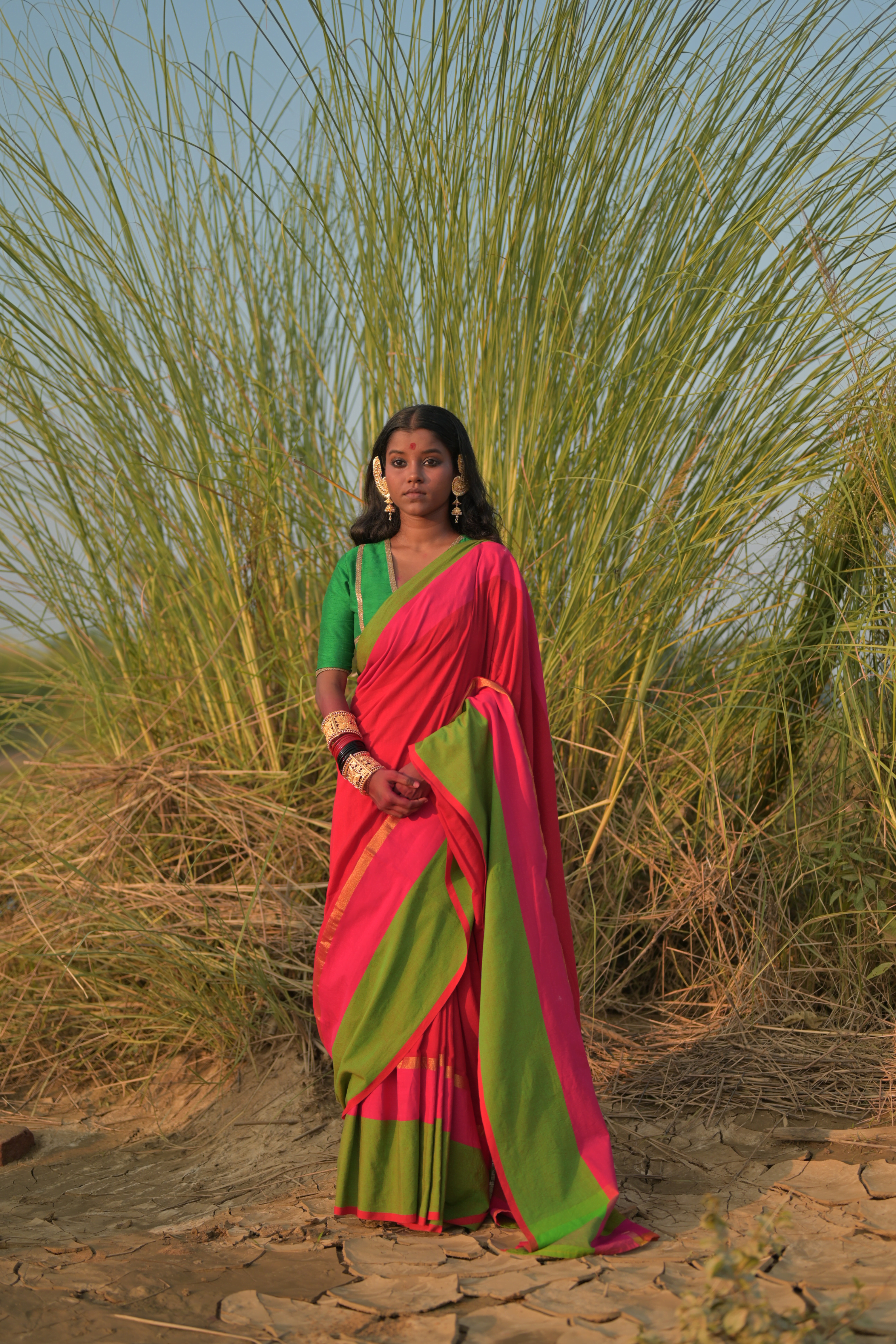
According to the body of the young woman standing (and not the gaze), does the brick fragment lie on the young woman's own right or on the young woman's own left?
on the young woman's own right

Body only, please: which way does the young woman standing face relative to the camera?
toward the camera

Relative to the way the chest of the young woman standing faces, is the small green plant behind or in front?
in front

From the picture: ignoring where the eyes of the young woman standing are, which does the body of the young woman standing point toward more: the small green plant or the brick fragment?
the small green plant
